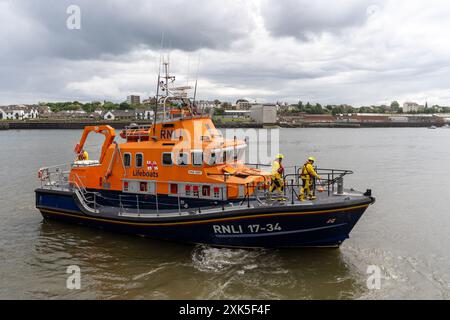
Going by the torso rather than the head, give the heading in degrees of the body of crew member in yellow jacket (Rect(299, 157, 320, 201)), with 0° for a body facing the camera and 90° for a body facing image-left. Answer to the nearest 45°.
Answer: approximately 270°
